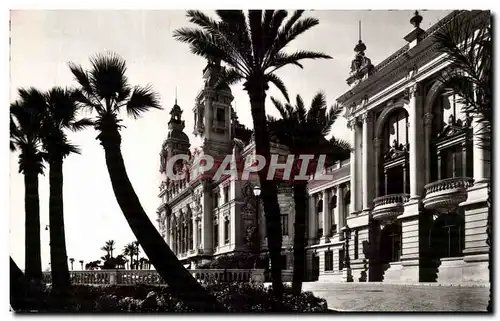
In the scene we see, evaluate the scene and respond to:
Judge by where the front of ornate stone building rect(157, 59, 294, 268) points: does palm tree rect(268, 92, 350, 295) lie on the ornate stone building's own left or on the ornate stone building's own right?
on the ornate stone building's own left

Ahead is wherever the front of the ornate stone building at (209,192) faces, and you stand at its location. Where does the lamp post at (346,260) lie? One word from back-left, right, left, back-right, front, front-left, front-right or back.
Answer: back-left

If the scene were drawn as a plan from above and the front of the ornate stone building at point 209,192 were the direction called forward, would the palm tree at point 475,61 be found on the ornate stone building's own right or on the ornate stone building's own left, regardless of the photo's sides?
on the ornate stone building's own left

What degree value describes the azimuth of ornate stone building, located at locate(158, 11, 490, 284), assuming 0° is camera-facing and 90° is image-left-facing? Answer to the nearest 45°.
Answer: approximately 45°
